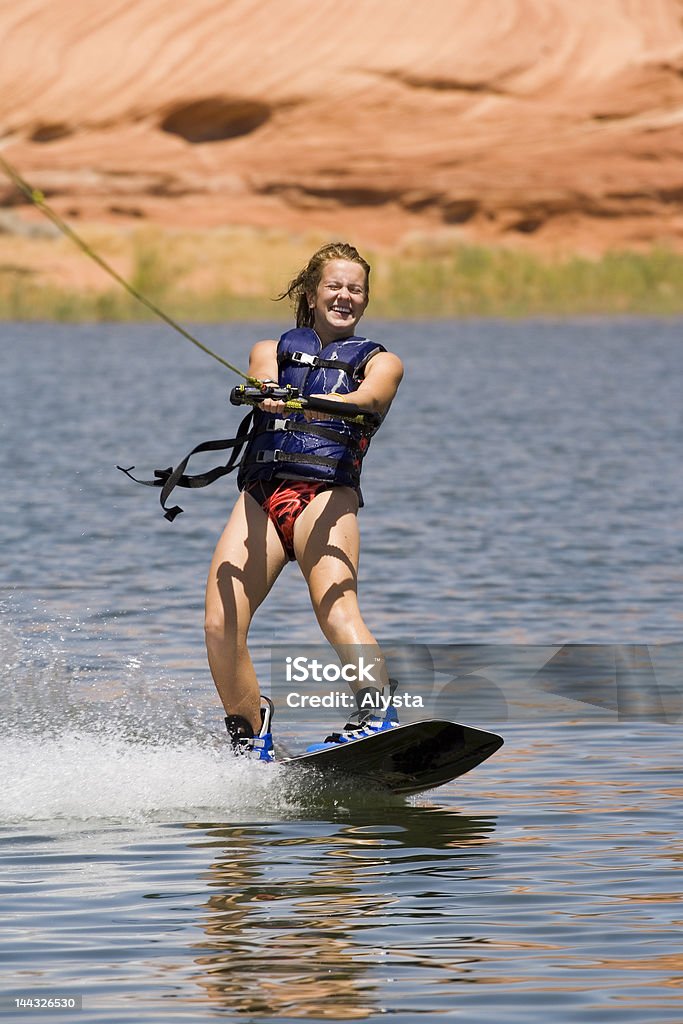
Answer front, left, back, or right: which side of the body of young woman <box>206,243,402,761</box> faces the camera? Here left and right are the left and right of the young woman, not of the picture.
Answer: front
